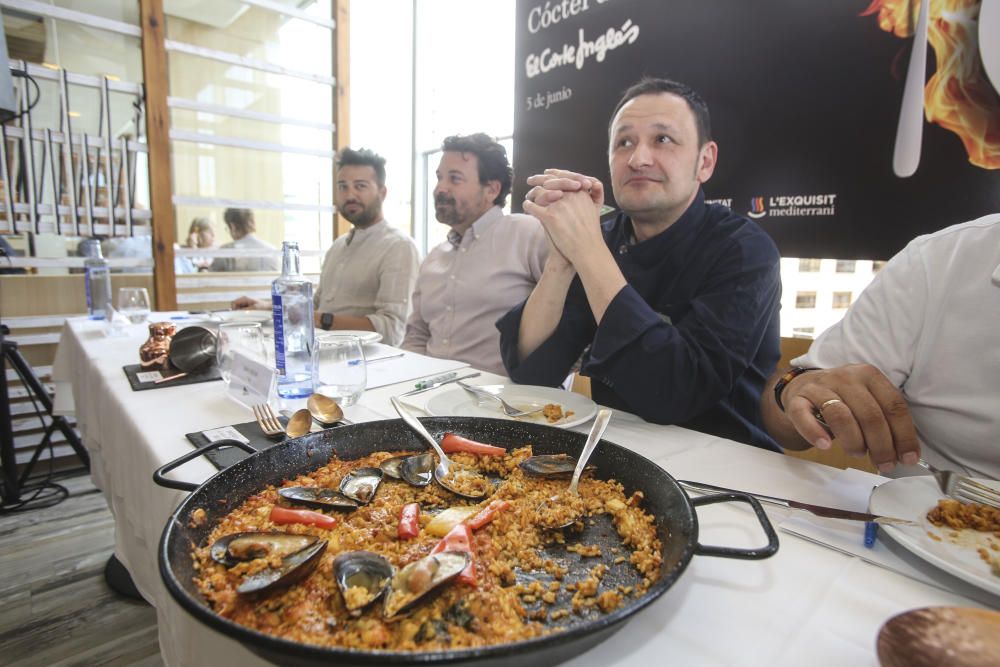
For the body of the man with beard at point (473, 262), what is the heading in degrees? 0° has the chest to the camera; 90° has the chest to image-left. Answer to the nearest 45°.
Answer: approximately 45°

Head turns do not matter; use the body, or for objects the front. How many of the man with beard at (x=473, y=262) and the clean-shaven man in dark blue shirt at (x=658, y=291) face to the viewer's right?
0

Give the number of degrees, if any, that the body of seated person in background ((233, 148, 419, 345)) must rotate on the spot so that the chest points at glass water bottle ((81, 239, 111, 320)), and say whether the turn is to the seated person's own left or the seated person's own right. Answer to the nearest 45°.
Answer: approximately 45° to the seated person's own right

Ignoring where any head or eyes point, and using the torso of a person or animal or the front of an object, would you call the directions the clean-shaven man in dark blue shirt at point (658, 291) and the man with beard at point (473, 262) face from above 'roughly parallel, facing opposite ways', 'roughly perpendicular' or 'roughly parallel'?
roughly parallel

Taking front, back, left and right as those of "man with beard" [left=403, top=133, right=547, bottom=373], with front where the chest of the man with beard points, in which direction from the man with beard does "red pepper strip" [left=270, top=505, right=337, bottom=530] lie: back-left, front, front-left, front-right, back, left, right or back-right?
front-left

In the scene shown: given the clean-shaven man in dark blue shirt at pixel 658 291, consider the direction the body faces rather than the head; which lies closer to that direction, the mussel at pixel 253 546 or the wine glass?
the mussel

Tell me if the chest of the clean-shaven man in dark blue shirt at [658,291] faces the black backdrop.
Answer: no

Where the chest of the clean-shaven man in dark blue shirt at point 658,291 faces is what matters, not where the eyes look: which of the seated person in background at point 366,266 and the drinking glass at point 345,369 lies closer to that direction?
the drinking glass

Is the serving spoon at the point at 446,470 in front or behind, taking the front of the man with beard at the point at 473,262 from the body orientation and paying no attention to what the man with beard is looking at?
in front

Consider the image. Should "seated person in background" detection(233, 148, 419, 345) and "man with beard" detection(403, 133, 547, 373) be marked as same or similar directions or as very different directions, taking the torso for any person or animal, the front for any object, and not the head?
same or similar directions

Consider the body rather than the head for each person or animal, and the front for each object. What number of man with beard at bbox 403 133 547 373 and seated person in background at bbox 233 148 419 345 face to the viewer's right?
0

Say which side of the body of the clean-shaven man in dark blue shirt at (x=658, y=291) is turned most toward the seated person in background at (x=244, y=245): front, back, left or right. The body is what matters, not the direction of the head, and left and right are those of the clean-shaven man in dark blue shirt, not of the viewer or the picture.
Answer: right

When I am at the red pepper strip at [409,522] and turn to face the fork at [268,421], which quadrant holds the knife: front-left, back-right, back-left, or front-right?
back-right

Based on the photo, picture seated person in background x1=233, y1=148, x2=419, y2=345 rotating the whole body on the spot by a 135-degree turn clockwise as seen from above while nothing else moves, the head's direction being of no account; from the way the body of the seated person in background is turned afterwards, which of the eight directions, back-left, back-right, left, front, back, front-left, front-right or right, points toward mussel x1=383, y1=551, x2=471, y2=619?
back

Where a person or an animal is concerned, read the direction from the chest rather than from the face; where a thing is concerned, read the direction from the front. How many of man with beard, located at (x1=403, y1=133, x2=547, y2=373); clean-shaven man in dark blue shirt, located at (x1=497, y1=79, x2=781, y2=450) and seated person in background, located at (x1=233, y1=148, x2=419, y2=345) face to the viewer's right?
0

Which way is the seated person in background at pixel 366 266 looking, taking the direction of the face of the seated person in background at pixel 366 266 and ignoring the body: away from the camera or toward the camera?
toward the camera

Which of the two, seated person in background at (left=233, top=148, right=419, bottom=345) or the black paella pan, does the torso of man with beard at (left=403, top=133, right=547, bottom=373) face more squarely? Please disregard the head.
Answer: the black paella pan

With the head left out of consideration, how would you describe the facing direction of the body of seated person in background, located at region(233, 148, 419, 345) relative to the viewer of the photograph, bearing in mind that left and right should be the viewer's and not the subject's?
facing the viewer and to the left of the viewer
